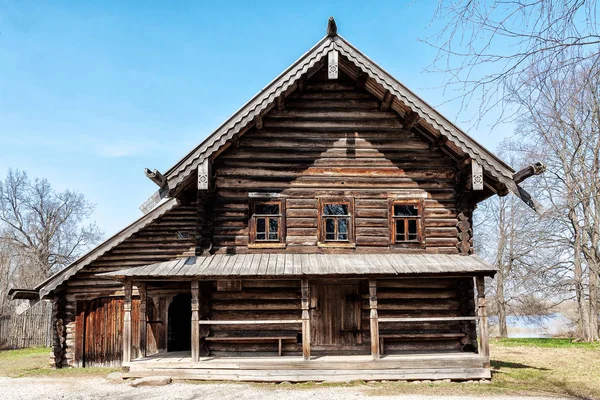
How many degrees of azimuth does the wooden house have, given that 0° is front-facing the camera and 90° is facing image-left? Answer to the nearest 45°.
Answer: approximately 0°

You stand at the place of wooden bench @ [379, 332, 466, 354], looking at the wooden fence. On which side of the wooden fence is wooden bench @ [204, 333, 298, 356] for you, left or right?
left

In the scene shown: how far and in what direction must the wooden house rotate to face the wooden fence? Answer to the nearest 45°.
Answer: approximately 135° to its right
